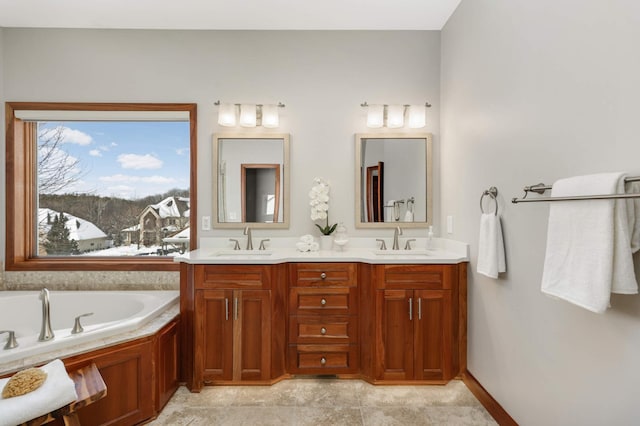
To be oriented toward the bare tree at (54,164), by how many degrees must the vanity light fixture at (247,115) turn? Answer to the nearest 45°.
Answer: approximately 90° to its right

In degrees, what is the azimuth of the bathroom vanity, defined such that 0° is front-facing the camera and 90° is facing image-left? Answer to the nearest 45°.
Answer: approximately 0°

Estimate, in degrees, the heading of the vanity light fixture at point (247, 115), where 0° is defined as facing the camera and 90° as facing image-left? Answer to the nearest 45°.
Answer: approximately 0°

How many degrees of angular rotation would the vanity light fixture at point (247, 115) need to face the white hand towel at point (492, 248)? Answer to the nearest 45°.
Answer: approximately 45° to its left

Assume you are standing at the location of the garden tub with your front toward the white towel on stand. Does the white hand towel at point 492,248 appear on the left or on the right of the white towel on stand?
left

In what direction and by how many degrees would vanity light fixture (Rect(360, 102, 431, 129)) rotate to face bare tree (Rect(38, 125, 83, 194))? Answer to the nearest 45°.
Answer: approximately 90° to its right

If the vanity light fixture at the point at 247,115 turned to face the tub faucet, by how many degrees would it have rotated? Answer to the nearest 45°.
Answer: approximately 45° to its right

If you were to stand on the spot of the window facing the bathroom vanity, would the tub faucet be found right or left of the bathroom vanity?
right

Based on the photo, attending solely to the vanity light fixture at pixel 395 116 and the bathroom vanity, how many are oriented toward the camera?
2
